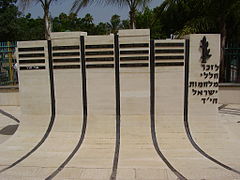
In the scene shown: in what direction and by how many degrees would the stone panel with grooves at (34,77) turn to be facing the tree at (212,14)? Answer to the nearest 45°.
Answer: approximately 90° to its left

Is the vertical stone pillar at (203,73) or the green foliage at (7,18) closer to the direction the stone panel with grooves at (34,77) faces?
the vertical stone pillar

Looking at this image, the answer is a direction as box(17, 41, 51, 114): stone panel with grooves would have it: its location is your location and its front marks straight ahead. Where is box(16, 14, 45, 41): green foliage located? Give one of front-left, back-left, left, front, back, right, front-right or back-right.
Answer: back

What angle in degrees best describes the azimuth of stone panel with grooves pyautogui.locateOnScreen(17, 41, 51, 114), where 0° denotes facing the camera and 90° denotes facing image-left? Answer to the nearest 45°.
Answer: approximately 0°

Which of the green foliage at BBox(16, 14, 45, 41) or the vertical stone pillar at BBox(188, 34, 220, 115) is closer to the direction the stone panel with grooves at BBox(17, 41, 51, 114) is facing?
the vertical stone pillar

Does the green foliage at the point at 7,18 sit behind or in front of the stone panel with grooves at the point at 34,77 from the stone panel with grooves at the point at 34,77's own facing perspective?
behind

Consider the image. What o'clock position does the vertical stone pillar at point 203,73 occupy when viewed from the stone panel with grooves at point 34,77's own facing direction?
The vertical stone pillar is roughly at 10 o'clock from the stone panel with grooves.
